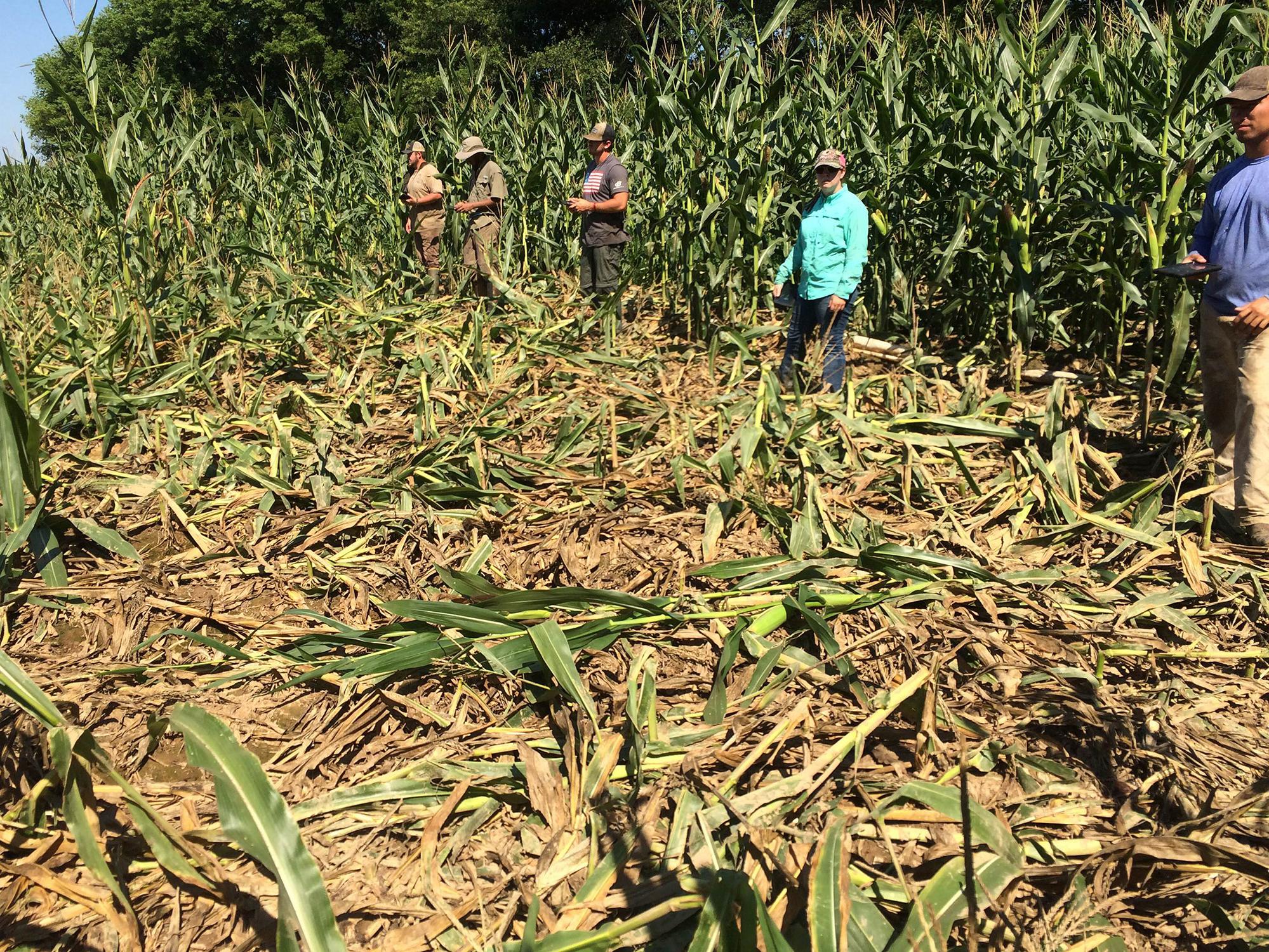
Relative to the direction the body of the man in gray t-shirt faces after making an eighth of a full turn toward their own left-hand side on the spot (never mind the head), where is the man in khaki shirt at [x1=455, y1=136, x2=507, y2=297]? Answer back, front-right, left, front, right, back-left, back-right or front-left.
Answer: back-right

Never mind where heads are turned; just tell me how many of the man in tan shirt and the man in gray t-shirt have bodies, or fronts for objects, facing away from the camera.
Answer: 0

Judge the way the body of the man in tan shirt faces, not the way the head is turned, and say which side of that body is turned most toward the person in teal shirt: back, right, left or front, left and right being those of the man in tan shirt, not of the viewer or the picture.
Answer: left

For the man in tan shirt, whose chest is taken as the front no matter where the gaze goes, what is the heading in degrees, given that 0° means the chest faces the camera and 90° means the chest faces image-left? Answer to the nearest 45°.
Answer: approximately 45°

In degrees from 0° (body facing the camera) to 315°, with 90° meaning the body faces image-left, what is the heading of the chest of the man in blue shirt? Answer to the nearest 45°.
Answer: approximately 45°

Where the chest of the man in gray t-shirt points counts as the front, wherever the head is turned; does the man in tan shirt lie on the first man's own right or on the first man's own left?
on the first man's own right

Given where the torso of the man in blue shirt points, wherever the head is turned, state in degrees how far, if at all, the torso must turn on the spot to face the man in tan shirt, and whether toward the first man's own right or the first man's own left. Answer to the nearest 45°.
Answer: approximately 90° to the first man's own right

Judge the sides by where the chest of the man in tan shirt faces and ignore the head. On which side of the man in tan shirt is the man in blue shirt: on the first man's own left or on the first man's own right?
on the first man's own left

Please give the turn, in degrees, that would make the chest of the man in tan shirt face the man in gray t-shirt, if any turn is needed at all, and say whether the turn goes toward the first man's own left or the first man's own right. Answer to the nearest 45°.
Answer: approximately 90° to the first man's own left

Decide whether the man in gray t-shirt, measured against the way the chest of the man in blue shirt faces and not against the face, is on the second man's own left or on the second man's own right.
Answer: on the second man's own right
